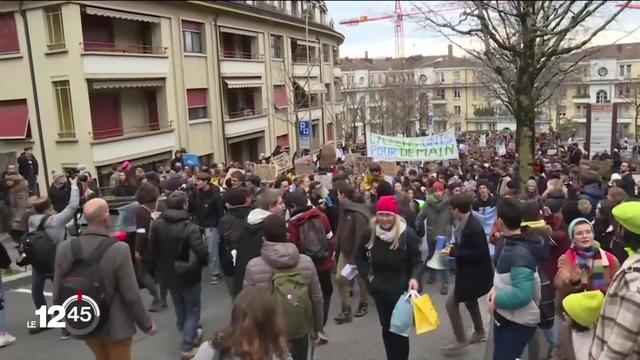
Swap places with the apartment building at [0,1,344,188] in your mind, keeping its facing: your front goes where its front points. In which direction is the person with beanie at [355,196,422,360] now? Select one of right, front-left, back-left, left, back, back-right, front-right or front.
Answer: front-right

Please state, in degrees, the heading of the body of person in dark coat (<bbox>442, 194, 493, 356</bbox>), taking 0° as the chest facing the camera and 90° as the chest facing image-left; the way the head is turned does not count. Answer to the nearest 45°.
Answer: approximately 90°

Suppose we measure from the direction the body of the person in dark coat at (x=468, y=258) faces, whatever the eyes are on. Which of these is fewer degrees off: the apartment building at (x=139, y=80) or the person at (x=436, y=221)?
the apartment building

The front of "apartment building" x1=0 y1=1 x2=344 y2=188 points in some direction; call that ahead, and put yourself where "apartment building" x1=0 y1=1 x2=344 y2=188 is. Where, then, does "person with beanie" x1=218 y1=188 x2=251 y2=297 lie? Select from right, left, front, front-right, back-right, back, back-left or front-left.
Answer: front-right

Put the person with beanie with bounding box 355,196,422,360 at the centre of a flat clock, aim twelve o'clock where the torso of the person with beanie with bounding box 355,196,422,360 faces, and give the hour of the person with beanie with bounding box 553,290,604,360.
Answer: the person with beanie with bounding box 553,290,604,360 is roughly at 11 o'clock from the person with beanie with bounding box 355,196,422,360.

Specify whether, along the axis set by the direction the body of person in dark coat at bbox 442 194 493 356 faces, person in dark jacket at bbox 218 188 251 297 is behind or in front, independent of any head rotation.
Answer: in front

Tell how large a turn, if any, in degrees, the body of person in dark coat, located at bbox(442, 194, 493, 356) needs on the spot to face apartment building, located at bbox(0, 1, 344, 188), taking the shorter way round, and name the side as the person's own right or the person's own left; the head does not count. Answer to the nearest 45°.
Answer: approximately 45° to the person's own right

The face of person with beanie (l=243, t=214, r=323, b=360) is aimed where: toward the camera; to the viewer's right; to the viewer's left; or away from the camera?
away from the camera

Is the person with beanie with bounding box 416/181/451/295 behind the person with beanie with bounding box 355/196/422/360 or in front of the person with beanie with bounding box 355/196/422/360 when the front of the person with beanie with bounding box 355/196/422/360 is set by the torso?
behind

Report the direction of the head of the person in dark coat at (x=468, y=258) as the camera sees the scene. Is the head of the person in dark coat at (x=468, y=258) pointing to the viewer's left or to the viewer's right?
to the viewer's left
